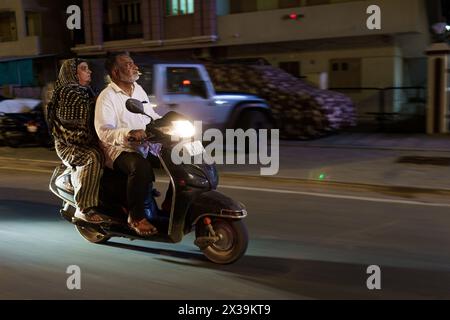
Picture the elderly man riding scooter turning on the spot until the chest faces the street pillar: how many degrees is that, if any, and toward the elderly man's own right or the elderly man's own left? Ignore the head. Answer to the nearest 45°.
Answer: approximately 90° to the elderly man's own left

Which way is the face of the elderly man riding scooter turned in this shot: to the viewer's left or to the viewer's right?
to the viewer's right
